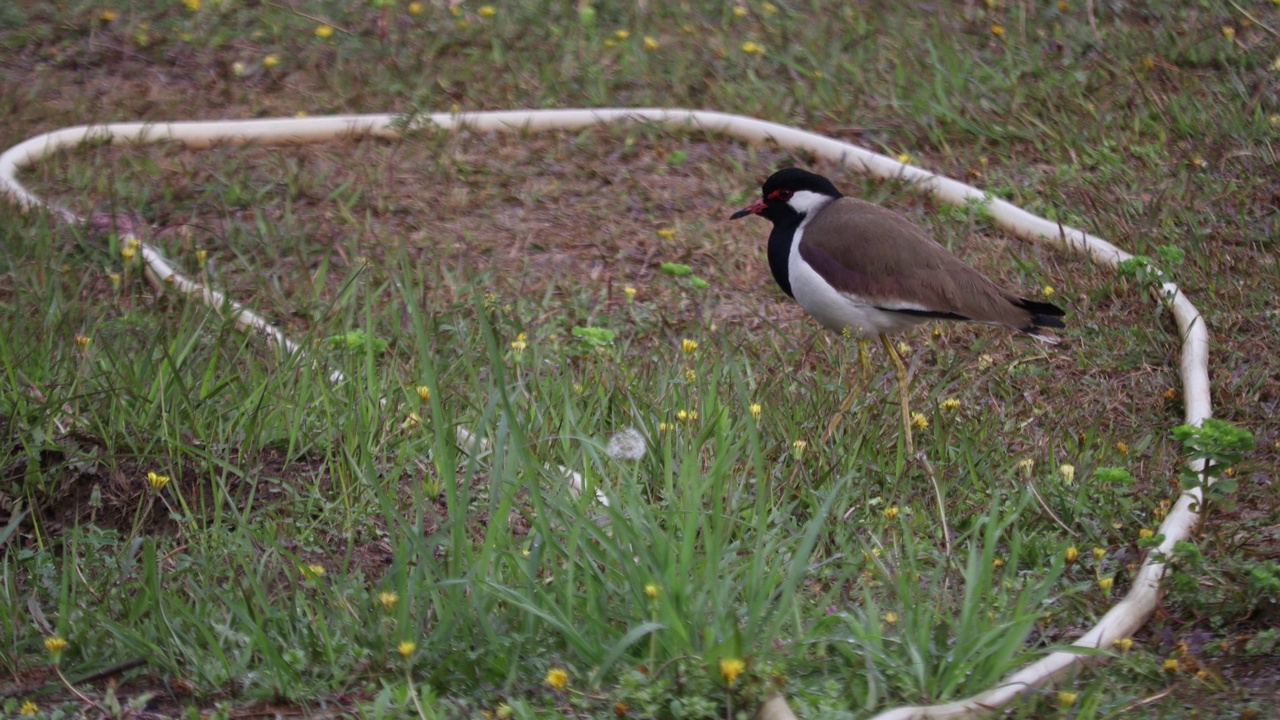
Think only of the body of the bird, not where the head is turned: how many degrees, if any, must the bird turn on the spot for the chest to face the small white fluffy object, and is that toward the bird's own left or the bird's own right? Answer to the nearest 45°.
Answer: approximately 45° to the bird's own left

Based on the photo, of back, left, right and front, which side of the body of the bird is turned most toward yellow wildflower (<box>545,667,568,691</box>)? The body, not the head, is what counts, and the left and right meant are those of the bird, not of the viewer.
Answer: left

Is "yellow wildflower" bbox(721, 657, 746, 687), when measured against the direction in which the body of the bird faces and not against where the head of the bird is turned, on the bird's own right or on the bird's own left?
on the bird's own left

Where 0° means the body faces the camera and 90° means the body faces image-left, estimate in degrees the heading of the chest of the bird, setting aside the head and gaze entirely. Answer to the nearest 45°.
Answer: approximately 90°

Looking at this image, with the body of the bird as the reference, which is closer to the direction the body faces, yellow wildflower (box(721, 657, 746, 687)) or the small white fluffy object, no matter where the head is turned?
the small white fluffy object
